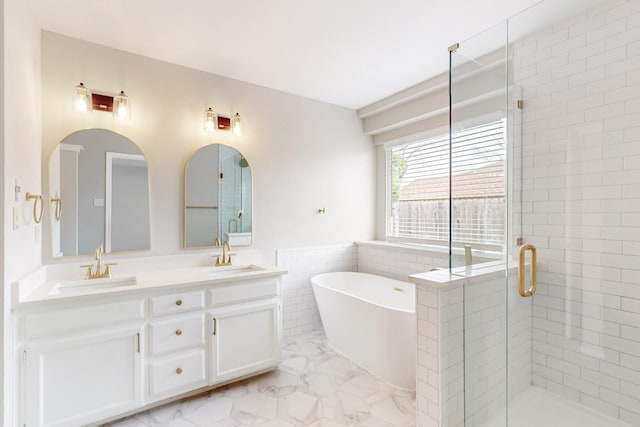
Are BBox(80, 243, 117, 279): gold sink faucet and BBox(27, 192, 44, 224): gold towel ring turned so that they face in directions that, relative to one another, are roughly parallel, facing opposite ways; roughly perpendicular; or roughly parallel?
roughly perpendicular

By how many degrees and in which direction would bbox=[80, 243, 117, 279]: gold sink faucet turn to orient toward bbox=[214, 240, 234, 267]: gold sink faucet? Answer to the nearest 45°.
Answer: approximately 90° to its left

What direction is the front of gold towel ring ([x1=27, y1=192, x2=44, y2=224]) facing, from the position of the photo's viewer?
facing to the right of the viewer

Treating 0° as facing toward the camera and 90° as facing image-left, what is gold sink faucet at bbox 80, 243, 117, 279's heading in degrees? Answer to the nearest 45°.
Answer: approximately 0°

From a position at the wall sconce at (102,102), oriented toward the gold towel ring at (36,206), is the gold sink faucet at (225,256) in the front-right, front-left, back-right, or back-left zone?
back-left

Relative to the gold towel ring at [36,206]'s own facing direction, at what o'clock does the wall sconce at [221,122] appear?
The wall sconce is roughly at 12 o'clock from the gold towel ring.

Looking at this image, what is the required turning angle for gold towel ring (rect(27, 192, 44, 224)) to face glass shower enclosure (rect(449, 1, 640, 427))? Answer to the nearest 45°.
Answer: approximately 45° to its right

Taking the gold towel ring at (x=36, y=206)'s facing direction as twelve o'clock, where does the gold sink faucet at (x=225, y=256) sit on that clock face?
The gold sink faucet is roughly at 12 o'clock from the gold towel ring.
